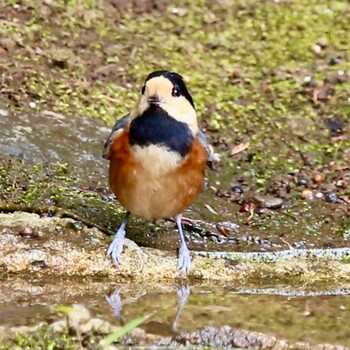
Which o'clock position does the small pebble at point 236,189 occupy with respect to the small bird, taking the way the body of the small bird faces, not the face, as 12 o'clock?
The small pebble is roughly at 7 o'clock from the small bird.

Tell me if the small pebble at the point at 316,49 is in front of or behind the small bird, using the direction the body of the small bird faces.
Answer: behind

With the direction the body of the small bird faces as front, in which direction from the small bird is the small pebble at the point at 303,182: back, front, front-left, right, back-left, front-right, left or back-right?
back-left

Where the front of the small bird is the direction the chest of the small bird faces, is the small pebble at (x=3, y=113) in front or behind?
behind

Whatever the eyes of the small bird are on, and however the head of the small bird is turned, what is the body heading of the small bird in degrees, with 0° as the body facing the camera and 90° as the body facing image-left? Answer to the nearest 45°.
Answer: approximately 0°

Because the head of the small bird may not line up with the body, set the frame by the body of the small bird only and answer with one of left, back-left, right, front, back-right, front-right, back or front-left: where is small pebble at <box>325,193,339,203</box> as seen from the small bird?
back-left

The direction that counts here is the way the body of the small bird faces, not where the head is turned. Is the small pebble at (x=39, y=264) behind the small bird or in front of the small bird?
in front
